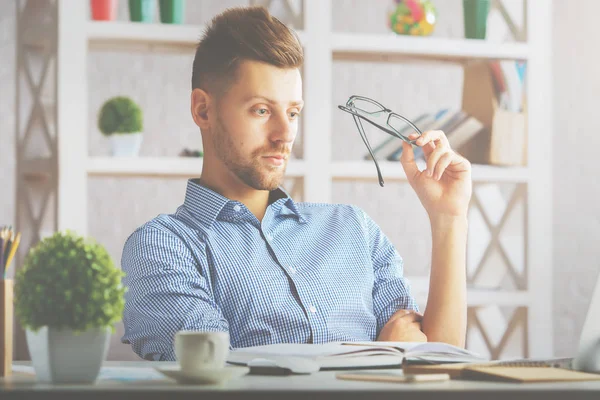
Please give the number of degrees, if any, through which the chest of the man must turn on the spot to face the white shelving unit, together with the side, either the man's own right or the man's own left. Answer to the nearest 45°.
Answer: approximately 135° to the man's own left

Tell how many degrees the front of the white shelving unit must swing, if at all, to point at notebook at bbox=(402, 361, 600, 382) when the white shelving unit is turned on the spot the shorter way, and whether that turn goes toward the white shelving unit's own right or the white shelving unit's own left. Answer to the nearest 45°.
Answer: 0° — it already faces it

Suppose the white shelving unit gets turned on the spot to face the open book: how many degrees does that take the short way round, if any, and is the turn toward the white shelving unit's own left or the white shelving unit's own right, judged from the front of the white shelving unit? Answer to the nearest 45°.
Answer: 0° — it already faces it

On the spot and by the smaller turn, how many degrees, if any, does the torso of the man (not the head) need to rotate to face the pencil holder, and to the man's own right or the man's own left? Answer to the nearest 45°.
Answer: approximately 45° to the man's own right

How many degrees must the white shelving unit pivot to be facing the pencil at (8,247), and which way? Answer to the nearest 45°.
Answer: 0° — it already faces it

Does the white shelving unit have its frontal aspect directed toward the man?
yes

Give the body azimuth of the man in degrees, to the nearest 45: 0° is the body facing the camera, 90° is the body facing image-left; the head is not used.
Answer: approximately 315°

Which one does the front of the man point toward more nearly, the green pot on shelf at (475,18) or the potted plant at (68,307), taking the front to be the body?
the potted plant

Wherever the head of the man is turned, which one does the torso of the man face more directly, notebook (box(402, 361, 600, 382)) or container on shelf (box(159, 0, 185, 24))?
the notebook

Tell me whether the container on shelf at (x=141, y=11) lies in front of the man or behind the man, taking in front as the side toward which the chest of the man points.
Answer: behind
